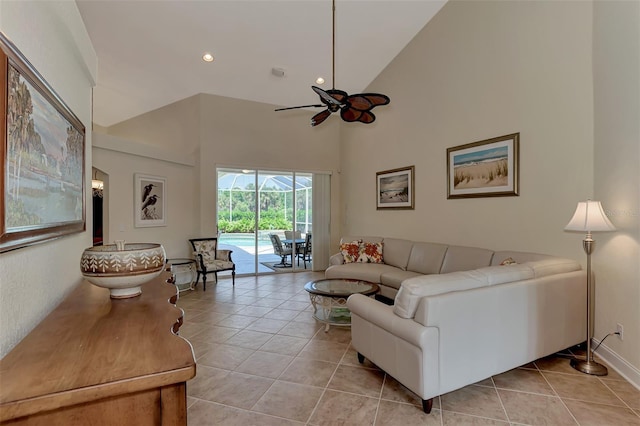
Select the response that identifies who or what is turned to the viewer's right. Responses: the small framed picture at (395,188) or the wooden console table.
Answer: the wooden console table

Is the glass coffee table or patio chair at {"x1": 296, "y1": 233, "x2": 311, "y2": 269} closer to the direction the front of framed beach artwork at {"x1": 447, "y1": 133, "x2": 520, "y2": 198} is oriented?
the glass coffee table

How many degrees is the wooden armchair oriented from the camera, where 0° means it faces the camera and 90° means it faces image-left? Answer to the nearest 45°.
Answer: approximately 315°

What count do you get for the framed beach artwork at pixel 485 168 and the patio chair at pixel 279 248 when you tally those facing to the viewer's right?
1

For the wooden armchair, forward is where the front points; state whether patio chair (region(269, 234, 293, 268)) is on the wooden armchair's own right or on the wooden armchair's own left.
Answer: on the wooden armchair's own left

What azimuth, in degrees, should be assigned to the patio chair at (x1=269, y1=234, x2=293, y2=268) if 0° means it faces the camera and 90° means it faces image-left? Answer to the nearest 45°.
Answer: approximately 270°

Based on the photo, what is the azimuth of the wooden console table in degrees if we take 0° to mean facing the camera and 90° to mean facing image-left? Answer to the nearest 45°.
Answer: approximately 270°

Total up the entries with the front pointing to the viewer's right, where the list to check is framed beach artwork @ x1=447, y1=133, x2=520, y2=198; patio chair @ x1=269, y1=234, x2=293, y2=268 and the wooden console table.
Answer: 2

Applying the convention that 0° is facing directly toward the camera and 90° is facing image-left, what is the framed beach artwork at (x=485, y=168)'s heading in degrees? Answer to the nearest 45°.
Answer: approximately 45°

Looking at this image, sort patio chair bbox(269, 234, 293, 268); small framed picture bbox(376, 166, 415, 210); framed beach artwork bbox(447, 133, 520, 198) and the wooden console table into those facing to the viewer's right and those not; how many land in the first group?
2

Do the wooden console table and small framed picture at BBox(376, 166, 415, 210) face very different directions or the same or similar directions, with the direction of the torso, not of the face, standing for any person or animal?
very different directions
